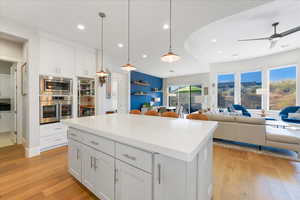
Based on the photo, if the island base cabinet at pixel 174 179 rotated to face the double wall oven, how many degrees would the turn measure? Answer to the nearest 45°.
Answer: approximately 90° to its right

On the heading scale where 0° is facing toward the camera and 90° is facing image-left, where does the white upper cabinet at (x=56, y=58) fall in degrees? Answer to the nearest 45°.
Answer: approximately 315°

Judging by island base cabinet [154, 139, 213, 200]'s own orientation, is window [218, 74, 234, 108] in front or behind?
behind

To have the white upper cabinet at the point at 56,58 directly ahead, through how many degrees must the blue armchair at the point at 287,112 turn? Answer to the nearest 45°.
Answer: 0° — it already faces it

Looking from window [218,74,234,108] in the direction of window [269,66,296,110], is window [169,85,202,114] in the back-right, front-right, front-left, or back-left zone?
back-left

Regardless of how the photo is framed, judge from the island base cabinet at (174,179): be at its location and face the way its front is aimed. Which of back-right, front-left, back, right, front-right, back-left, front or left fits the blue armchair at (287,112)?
back

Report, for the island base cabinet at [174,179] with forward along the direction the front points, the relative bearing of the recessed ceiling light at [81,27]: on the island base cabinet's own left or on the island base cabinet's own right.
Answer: on the island base cabinet's own right

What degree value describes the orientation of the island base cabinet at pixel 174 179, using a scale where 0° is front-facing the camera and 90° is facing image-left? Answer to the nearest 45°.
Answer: approximately 45°

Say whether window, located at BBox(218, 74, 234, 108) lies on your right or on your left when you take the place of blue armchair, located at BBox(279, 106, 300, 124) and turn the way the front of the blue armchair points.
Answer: on your right

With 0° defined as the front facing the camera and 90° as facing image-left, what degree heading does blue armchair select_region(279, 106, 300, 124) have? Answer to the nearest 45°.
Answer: approximately 45°
